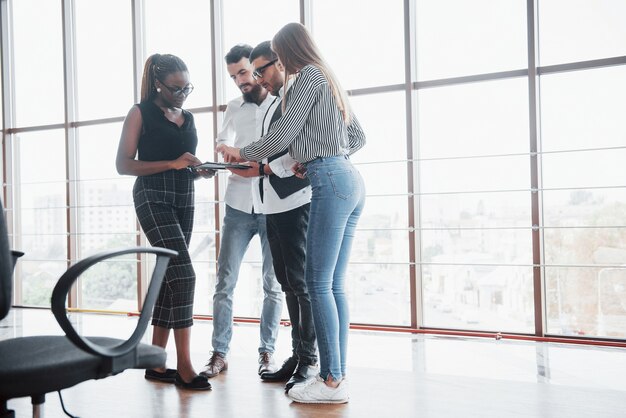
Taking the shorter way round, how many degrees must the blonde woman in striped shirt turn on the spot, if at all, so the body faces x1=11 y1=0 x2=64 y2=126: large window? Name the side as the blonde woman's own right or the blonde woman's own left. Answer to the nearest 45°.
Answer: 0° — they already face it

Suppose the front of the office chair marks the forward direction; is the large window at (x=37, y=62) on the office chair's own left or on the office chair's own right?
on the office chair's own left

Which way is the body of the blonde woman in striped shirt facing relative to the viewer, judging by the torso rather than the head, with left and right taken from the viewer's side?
facing away from the viewer and to the left of the viewer

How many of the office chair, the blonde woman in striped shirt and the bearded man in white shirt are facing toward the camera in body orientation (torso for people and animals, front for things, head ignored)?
1

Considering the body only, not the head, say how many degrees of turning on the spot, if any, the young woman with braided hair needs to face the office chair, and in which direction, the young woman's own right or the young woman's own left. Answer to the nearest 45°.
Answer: approximately 45° to the young woman's own right

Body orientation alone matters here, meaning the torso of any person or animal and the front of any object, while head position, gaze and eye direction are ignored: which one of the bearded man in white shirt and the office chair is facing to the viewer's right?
the office chair

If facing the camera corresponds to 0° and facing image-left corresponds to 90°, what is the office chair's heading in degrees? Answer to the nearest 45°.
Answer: approximately 270°

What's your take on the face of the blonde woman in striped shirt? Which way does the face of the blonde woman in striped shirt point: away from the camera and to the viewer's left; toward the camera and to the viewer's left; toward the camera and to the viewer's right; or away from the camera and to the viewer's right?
away from the camera and to the viewer's left

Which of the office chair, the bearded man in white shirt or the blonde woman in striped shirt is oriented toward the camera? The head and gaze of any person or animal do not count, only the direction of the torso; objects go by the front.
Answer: the bearded man in white shirt

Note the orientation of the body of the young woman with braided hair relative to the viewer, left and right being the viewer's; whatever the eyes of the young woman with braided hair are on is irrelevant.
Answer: facing the viewer and to the right of the viewer

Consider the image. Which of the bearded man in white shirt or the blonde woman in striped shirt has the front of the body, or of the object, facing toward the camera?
the bearded man in white shirt

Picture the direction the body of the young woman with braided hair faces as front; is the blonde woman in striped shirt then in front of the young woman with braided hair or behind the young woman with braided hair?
in front

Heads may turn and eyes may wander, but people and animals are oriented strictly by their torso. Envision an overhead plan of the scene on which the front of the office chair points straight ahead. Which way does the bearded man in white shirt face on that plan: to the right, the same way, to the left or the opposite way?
to the right

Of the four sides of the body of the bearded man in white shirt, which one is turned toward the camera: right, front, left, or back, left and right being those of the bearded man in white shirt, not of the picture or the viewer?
front

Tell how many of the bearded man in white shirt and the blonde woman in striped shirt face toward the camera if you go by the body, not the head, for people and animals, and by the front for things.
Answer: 1

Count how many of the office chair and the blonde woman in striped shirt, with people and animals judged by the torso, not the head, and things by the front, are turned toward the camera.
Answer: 0
